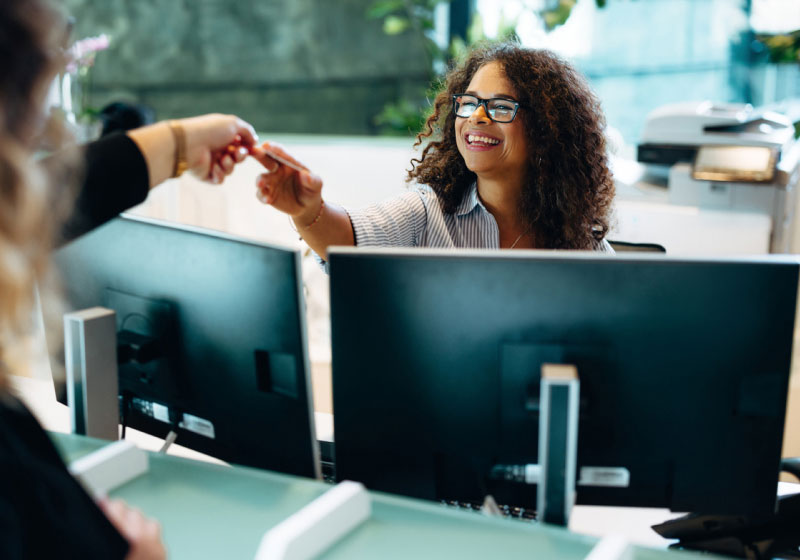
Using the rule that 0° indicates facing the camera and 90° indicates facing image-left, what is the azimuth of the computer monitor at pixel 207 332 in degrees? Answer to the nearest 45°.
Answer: approximately 225°

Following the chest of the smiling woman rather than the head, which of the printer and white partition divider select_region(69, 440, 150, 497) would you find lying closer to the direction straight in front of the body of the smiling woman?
the white partition divider

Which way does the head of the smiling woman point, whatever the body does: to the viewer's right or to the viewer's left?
to the viewer's left

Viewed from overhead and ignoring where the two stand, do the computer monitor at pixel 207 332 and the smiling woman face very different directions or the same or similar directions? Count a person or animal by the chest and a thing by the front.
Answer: very different directions

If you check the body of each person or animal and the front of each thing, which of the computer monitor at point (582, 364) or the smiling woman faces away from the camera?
the computer monitor

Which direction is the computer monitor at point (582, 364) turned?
away from the camera

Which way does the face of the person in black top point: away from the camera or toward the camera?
away from the camera

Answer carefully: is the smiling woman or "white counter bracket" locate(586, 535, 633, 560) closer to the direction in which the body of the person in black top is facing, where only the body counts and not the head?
the smiling woman

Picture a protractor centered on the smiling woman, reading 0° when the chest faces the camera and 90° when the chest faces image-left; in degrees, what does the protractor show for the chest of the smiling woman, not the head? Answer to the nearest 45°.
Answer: approximately 45°
